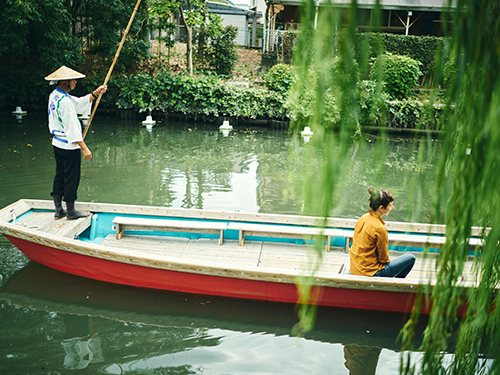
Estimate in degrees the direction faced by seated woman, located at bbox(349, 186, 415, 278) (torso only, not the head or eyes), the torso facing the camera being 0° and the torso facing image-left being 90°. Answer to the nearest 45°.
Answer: approximately 225°

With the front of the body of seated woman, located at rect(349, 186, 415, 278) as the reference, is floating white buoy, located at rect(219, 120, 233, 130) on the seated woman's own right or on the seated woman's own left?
on the seated woman's own left

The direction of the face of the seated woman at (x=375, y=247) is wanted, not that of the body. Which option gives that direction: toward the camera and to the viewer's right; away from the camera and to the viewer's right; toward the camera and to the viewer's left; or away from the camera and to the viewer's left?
away from the camera and to the viewer's right

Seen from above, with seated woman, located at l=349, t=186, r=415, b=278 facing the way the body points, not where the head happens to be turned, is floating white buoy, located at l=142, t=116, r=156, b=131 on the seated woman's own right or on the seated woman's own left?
on the seated woman's own left

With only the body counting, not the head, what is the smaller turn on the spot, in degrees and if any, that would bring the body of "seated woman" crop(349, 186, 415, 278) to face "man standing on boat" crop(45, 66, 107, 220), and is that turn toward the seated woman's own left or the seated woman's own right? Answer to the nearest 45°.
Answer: approximately 135° to the seated woman's own left

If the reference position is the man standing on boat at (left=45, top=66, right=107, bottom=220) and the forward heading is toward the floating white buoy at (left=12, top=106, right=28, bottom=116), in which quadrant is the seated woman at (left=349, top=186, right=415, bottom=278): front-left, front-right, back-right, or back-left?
back-right

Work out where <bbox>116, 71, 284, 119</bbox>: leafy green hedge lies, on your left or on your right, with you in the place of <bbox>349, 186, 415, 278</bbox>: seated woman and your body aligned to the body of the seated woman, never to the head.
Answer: on your left

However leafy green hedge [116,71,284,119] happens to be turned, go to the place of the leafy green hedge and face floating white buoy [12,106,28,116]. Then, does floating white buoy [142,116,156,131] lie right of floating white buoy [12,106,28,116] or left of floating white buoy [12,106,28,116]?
left

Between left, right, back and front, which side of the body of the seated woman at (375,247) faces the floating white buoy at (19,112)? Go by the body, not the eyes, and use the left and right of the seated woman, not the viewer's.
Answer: left

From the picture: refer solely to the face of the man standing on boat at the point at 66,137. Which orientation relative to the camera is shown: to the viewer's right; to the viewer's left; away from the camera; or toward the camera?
to the viewer's right
